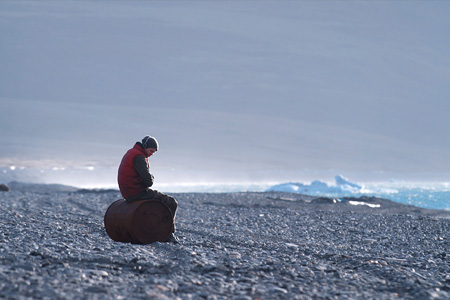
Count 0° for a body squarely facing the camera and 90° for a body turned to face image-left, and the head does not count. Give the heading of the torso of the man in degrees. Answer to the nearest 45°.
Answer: approximately 270°
